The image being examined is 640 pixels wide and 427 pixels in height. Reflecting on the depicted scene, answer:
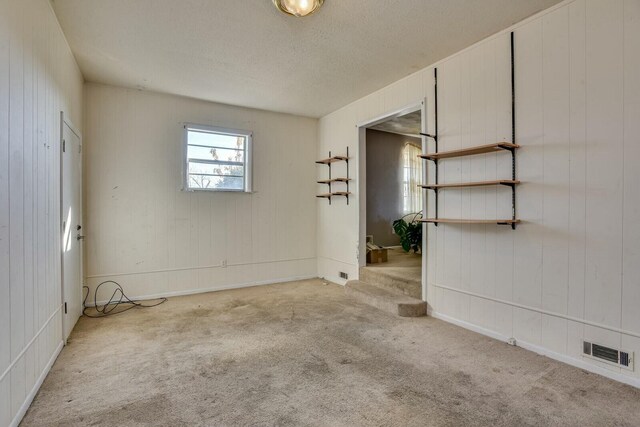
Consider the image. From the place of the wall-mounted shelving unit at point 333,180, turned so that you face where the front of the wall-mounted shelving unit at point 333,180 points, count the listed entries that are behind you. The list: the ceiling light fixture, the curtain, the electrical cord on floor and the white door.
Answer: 1

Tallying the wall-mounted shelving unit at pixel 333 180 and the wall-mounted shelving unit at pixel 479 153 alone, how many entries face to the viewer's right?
0

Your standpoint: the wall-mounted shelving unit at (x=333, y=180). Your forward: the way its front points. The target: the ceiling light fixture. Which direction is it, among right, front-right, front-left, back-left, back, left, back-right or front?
front-left

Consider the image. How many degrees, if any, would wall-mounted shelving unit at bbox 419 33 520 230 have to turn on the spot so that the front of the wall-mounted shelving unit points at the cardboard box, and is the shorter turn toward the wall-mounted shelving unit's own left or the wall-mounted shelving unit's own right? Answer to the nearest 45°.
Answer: approximately 90° to the wall-mounted shelving unit's own right

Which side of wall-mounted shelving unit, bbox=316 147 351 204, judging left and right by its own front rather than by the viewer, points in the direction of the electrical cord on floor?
front

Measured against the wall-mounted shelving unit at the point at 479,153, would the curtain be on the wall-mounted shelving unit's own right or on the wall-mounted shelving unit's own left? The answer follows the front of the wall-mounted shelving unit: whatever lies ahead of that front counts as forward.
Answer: on the wall-mounted shelving unit's own right

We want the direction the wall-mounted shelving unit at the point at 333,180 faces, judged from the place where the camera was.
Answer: facing the viewer and to the left of the viewer

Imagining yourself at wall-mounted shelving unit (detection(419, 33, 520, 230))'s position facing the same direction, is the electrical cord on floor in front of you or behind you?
in front

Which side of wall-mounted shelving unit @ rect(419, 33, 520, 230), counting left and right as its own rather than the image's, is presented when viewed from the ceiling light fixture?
front

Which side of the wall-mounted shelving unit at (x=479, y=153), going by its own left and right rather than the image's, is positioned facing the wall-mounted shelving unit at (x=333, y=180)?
right

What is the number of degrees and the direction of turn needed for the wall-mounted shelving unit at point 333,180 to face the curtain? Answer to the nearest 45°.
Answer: approximately 180°

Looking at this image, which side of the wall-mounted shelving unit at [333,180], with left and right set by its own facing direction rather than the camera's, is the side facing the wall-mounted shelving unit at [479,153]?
left
